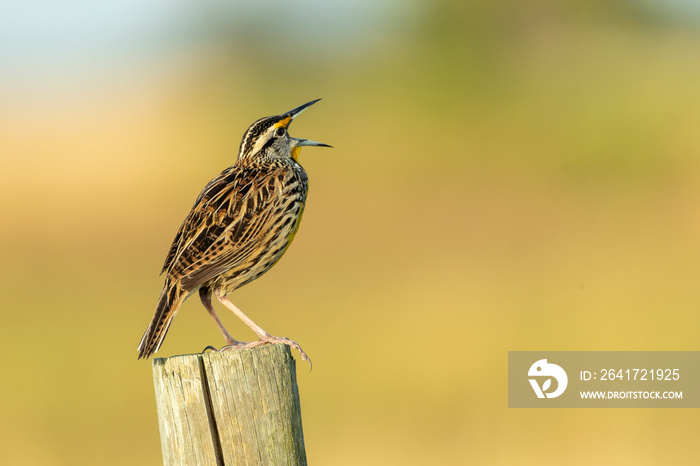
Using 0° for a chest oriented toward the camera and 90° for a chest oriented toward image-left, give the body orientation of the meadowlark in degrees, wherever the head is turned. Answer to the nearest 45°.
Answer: approximately 270°
